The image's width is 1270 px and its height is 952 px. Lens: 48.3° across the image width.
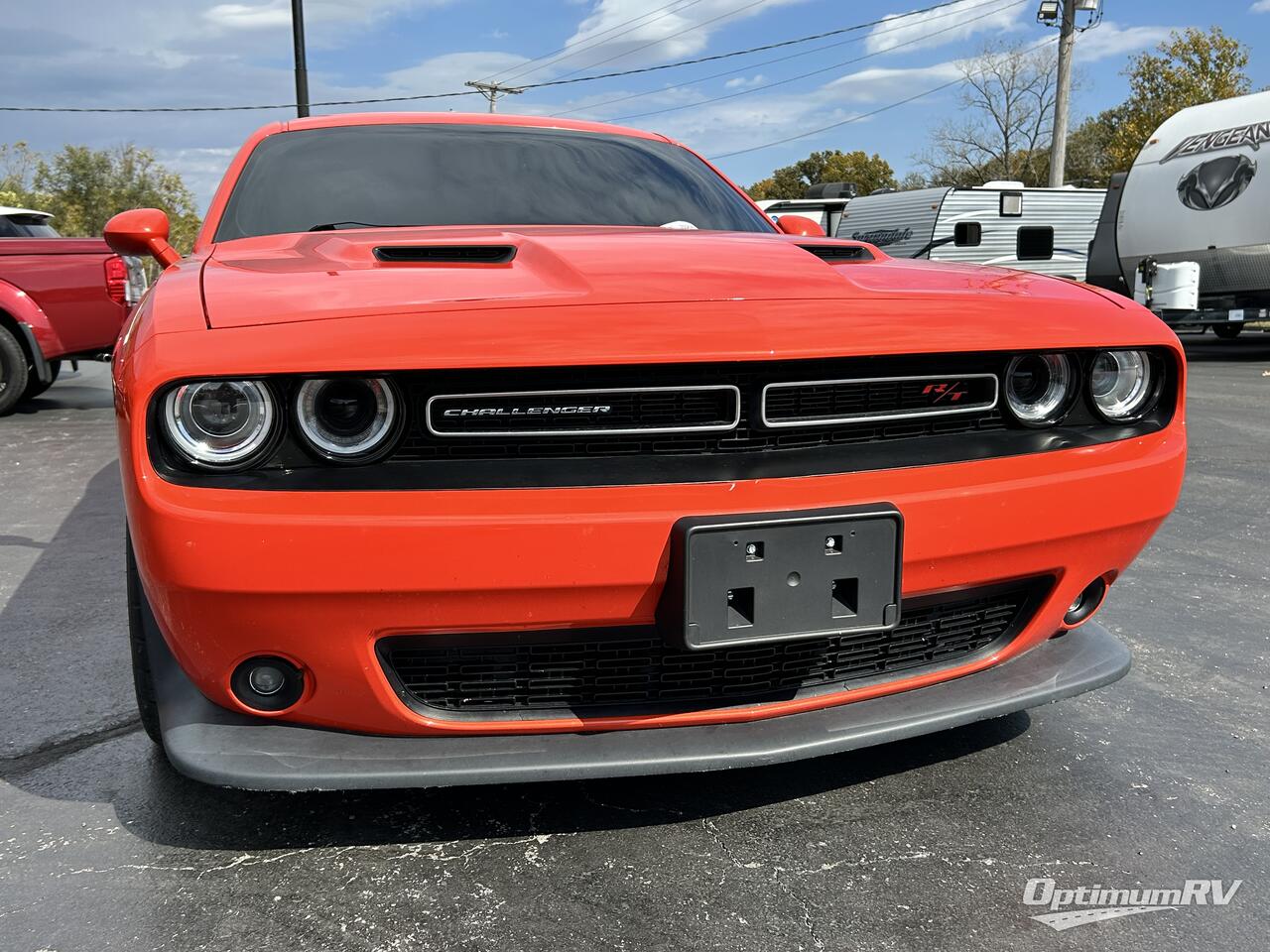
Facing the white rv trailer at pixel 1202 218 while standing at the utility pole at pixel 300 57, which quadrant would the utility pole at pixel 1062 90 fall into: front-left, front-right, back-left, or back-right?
front-left

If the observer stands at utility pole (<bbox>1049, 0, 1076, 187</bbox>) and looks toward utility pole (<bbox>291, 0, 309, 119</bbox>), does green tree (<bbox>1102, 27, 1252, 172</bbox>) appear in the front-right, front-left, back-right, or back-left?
back-right

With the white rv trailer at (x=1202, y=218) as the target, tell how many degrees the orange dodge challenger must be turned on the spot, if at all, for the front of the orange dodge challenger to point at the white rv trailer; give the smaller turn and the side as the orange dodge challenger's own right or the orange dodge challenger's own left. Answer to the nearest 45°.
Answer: approximately 90° to the orange dodge challenger's own left

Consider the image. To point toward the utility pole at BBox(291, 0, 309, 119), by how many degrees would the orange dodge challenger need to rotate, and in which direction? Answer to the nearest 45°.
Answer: approximately 135° to its left

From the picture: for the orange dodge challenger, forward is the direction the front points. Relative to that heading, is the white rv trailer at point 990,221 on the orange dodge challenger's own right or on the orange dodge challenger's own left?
on the orange dodge challenger's own left

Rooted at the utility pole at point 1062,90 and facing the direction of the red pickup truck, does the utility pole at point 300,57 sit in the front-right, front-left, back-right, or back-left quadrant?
front-right

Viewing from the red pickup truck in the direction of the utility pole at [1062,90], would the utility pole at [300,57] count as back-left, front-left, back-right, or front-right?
front-left

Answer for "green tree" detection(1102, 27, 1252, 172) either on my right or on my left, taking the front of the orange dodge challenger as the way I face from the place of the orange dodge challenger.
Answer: on my left

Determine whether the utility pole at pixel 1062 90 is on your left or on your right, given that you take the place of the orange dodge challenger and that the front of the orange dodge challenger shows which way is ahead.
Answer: on your left

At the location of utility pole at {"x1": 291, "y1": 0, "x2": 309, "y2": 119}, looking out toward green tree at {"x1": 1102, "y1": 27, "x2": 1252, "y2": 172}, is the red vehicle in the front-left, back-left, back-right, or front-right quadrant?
back-right

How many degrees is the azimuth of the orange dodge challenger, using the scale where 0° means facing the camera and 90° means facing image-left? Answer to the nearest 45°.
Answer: approximately 315°
